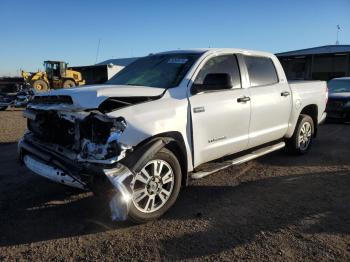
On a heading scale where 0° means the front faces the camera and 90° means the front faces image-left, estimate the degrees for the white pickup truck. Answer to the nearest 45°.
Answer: approximately 45°

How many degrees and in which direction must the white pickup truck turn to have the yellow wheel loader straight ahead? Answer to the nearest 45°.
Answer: approximately 135° to its right

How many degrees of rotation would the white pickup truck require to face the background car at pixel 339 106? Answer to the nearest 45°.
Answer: approximately 180°
